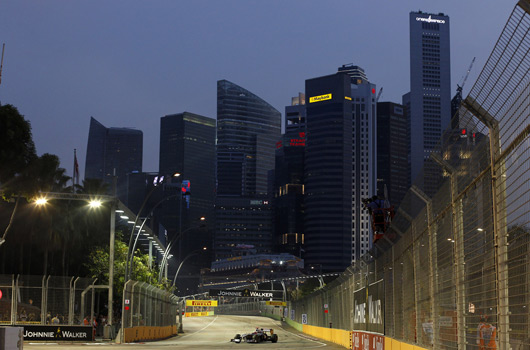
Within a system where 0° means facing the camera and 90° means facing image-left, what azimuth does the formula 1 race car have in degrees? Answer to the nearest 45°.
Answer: approximately 45°

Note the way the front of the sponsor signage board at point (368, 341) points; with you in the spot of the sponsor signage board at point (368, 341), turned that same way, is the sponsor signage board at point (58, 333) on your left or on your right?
on your right

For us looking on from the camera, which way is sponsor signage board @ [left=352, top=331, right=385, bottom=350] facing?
facing the viewer and to the left of the viewer

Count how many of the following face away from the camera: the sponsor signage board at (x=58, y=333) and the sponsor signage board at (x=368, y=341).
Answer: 0

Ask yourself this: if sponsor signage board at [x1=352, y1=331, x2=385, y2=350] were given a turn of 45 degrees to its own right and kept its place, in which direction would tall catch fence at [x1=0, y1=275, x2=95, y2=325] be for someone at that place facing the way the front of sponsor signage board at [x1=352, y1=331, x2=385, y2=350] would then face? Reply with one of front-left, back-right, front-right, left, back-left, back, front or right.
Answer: front-right

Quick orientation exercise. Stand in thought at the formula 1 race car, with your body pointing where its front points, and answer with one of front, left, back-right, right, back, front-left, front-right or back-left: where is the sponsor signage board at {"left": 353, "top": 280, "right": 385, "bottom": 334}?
front-left
